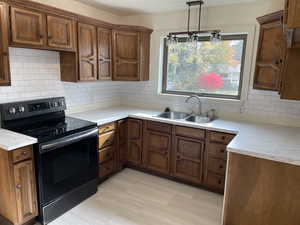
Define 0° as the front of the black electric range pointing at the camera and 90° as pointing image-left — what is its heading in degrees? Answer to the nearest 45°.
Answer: approximately 315°

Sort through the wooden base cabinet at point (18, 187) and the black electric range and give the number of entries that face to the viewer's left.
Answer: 0

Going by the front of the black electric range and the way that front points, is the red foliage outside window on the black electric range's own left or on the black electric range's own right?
on the black electric range's own left

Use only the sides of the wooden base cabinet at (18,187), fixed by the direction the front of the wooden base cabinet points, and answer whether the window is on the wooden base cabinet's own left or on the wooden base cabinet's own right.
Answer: on the wooden base cabinet's own left
